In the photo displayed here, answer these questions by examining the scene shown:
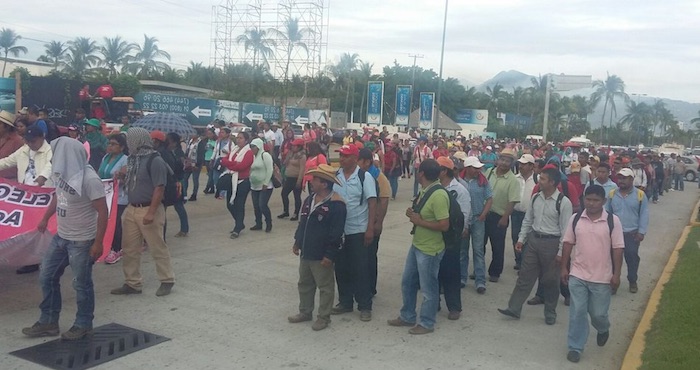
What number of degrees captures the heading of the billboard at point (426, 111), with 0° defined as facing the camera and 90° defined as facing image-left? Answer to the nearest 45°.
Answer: approximately 0°

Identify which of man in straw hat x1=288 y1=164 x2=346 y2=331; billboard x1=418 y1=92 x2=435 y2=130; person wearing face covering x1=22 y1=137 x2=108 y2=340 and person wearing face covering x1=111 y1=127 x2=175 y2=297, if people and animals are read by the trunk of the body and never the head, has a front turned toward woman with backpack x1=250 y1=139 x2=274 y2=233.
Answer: the billboard

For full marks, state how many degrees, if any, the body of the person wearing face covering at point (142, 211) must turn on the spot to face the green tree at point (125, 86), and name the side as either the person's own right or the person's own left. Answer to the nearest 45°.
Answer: approximately 135° to the person's own right

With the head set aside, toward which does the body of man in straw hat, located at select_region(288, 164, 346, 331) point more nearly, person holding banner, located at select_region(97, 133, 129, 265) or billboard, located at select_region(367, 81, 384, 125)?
the person holding banner

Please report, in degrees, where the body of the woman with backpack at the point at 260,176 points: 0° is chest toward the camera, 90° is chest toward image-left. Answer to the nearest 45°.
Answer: approximately 45°

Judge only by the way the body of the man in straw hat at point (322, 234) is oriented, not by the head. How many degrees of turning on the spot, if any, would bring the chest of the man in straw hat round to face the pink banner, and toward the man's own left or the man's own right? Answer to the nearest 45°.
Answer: approximately 45° to the man's own right

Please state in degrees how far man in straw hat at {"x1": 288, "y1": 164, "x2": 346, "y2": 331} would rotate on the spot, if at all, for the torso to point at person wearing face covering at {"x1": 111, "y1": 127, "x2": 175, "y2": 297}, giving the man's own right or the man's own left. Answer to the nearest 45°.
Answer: approximately 90° to the man's own right

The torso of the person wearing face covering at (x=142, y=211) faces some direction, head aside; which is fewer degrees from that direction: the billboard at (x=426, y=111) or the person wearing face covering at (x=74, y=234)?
the person wearing face covering

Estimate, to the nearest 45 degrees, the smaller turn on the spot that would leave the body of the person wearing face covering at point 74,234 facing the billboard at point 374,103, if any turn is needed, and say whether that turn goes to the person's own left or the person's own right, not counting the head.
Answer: approximately 180°
